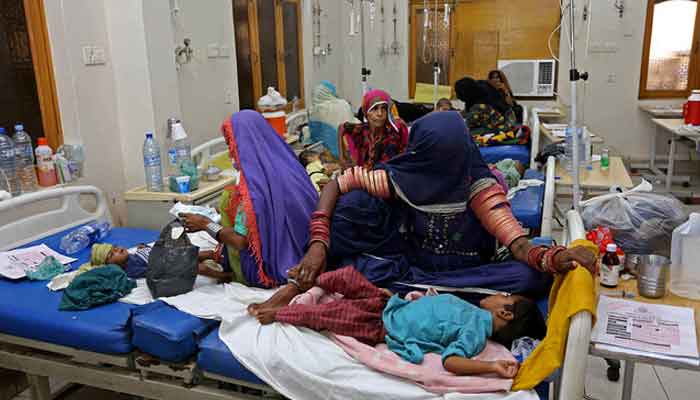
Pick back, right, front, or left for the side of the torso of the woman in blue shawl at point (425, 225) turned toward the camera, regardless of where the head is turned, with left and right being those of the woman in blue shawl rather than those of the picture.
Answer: front

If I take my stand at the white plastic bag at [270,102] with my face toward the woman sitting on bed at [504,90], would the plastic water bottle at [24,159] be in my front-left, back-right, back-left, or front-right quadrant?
back-right

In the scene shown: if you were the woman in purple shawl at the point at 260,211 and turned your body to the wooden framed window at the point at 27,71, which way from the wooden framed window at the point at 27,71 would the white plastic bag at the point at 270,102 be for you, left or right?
right

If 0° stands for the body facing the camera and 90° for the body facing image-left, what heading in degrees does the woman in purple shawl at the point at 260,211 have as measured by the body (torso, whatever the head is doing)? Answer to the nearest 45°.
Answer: approximately 90°

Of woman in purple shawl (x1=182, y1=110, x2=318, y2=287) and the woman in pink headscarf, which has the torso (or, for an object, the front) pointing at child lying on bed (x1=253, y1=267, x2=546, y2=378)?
the woman in pink headscarf

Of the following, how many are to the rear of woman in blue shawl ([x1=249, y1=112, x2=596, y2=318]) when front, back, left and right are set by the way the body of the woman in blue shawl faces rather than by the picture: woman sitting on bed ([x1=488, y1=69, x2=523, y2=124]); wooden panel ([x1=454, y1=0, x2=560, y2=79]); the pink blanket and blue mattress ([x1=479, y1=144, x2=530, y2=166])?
3

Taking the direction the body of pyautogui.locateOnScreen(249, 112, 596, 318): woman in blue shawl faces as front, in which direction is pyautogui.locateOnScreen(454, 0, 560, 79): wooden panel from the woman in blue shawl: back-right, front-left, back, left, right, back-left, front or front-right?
back

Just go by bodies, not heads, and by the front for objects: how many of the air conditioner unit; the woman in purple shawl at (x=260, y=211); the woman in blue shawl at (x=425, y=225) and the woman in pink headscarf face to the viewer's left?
1

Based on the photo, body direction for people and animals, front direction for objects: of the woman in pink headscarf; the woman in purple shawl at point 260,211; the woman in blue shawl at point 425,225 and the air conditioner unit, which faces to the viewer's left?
the woman in purple shawl

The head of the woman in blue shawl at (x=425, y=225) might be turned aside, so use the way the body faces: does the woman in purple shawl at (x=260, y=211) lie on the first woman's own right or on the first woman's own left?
on the first woman's own right

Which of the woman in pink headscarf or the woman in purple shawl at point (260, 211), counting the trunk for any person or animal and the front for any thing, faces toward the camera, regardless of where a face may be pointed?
the woman in pink headscarf

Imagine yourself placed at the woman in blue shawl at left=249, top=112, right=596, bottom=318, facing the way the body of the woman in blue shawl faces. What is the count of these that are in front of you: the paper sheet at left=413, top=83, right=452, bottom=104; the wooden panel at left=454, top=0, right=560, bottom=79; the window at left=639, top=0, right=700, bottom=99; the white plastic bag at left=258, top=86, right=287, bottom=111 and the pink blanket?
1

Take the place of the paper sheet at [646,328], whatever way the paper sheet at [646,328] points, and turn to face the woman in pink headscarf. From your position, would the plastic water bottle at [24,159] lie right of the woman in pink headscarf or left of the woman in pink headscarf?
left

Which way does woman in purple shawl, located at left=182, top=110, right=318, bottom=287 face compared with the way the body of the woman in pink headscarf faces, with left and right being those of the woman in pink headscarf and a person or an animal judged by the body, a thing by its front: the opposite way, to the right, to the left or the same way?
to the right

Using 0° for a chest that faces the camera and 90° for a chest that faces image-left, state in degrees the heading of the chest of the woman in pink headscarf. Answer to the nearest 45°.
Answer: approximately 0°

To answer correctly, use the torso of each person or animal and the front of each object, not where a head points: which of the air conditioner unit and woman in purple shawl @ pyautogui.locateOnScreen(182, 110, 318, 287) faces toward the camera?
the air conditioner unit

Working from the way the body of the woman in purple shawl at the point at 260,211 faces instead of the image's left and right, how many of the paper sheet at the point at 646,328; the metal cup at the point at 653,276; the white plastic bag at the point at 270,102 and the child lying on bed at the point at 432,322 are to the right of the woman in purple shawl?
1

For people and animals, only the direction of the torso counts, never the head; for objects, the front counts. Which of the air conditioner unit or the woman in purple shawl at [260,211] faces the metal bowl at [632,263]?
the air conditioner unit

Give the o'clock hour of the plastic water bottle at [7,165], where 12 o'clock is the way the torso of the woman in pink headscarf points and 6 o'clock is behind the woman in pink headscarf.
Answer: The plastic water bottle is roughly at 2 o'clock from the woman in pink headscarf.

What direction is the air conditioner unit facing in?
toward the camera
